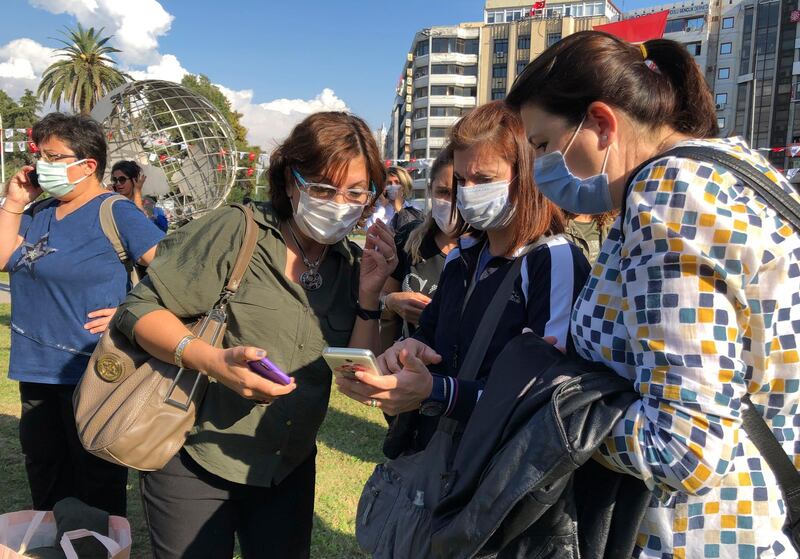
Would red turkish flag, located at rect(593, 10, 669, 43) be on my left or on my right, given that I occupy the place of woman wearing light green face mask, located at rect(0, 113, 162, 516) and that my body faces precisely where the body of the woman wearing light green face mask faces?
on my left

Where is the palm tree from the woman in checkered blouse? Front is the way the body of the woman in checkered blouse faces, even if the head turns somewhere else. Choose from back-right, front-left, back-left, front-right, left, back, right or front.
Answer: front-right

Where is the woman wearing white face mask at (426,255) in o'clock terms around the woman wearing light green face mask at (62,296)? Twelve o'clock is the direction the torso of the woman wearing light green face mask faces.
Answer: The woman wearing white face mask is roughly at 8 o'clock from the woman wearing light green face mask.

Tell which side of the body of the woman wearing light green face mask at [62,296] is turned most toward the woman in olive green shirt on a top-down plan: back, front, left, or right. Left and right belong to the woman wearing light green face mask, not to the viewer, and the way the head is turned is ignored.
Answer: left

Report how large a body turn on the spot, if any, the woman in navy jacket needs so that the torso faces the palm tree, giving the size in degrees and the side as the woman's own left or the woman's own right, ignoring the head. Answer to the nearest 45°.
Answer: approximately 90° to the woman's own right

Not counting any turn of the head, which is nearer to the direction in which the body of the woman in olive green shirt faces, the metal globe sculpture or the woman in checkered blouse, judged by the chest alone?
the woman in checkered blouse

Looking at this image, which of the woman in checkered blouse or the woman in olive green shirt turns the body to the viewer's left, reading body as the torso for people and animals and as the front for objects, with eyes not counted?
the woman in checkered blouse

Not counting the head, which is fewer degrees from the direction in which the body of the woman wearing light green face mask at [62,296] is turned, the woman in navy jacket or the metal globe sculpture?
the woman in navy jacket

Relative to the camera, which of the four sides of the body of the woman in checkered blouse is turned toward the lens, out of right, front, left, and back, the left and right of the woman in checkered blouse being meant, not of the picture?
left

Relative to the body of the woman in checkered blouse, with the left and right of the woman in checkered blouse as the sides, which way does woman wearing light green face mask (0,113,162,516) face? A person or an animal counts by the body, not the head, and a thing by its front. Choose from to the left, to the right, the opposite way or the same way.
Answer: to the left

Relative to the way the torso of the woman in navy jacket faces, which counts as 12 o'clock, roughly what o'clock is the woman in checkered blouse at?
The woman in checkered blouse is roughly at 10 o'clock from the woman in navy jacket.

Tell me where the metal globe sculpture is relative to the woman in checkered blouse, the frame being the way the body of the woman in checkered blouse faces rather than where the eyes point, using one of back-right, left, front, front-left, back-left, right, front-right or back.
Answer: front-right

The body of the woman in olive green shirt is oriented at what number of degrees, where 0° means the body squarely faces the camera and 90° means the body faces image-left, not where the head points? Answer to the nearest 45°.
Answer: approximately 315°

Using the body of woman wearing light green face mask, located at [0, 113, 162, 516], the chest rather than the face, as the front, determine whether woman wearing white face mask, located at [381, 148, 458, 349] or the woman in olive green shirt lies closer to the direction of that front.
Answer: the woman in olive green shirt

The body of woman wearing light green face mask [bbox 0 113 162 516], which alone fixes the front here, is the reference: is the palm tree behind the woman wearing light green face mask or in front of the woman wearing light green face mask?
behind
